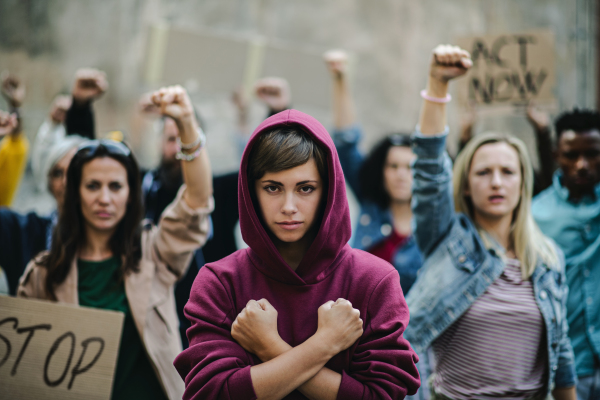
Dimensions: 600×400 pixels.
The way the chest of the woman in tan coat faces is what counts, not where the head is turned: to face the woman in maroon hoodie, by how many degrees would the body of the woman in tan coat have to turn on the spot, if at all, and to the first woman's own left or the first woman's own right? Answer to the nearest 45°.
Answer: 0° — they already face them

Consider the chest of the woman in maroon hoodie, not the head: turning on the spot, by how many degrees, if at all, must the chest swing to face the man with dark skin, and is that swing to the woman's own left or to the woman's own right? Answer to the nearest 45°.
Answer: approximately 135° to the woman's own left

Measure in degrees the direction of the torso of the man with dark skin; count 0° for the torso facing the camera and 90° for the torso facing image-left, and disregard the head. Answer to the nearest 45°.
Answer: approximately 0°

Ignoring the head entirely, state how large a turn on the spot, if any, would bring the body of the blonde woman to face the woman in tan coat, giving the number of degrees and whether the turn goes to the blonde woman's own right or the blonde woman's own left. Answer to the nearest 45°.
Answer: approximately 90° to the blonde woman's own right

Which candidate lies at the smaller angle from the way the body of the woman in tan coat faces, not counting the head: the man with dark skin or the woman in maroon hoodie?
the woman in maroon hoodie

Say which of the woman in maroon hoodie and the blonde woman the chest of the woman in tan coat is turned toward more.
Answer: the woman in maroon hoodie

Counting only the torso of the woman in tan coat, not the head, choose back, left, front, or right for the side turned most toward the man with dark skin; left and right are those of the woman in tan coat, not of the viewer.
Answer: left

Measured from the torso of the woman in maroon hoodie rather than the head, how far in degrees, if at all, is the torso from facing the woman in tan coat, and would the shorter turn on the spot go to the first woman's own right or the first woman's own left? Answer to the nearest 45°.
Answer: approximately 135° to the first woman's own right
